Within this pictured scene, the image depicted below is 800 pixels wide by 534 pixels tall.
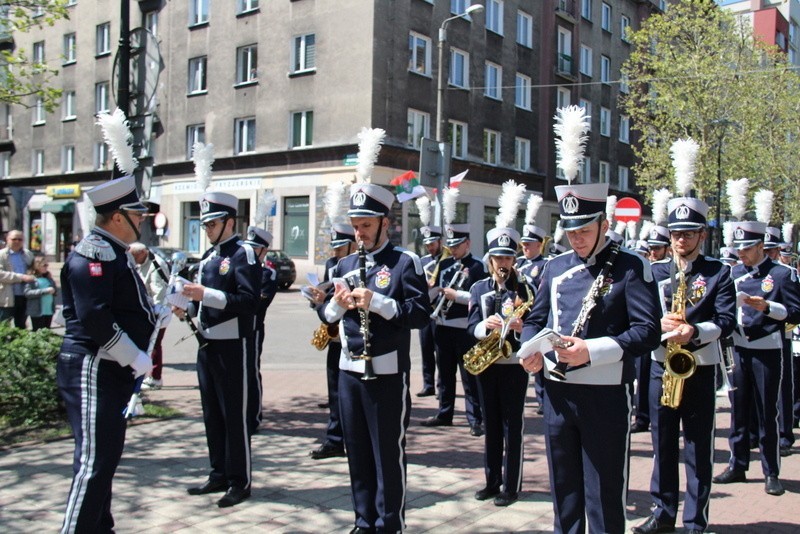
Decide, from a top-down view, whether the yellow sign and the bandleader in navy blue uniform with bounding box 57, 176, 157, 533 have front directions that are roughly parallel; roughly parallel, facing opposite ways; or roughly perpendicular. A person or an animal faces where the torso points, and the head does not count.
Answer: roughly perpendicular

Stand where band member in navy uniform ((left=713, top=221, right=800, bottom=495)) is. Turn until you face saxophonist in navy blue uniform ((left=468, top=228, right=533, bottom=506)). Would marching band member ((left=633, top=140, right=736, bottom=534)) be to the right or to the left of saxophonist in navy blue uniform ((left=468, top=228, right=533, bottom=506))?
left

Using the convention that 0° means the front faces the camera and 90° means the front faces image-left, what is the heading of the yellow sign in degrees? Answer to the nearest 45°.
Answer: approximately 0°

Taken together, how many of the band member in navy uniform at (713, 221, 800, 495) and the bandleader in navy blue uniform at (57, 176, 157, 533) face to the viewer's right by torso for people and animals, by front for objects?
1

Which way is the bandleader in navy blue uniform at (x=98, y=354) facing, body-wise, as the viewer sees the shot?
to the viewer's right

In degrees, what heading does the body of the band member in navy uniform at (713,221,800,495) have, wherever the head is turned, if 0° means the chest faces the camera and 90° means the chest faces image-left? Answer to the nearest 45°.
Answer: approximately 45°

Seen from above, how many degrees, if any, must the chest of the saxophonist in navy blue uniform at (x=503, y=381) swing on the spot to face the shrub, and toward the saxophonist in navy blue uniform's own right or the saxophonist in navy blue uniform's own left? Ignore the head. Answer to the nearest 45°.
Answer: approximately 90° to the saxophonist in navy blue uniform's own right

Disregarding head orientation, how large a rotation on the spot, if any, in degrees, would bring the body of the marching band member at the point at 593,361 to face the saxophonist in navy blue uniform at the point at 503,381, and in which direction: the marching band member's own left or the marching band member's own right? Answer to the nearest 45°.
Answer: approximately 135° to the marching band member's own right
